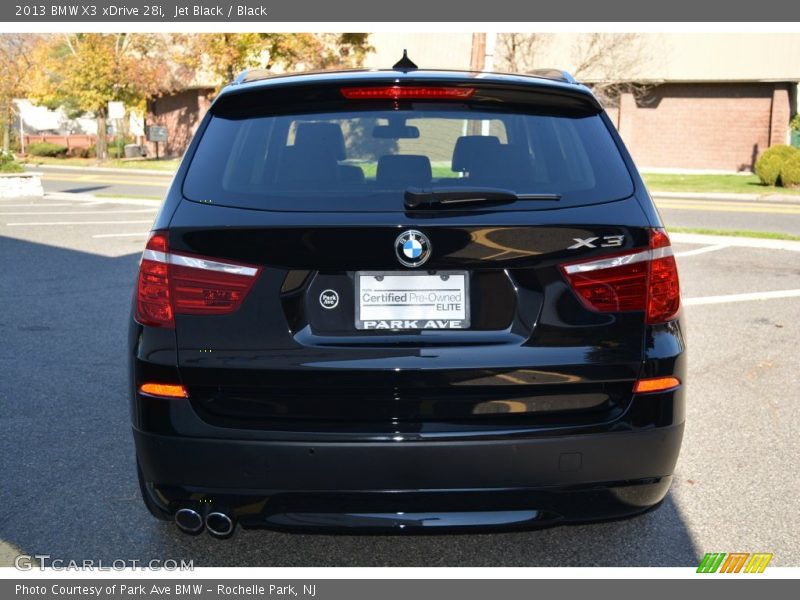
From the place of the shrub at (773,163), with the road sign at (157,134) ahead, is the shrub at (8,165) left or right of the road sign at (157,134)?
left

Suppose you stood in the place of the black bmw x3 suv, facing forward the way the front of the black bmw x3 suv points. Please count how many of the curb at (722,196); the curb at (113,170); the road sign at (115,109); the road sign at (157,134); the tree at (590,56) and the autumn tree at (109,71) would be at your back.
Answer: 0

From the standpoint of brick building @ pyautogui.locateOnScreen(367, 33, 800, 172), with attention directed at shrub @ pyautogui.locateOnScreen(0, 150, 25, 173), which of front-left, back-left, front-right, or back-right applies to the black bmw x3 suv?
front-left

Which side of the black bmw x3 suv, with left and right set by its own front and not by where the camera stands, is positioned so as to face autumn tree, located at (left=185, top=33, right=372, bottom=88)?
front

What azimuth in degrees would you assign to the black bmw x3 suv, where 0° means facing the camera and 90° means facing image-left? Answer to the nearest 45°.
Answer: approximately 180°

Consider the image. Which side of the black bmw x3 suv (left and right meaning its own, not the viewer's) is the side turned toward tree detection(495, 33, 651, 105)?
front

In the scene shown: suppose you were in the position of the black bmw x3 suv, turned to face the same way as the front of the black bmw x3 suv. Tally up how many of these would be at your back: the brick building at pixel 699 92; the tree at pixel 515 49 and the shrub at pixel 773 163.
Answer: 0

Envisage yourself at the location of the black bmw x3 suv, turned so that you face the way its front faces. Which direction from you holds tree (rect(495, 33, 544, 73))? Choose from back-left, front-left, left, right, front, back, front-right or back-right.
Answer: front

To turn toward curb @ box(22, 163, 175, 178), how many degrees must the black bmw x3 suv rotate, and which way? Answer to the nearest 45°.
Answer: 0° — it already faces it

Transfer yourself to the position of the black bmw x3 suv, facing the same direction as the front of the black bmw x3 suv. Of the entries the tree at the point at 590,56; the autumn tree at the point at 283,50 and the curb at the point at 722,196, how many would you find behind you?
0

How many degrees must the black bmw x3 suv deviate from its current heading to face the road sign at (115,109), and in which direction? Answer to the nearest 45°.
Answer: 0° — it already faces it

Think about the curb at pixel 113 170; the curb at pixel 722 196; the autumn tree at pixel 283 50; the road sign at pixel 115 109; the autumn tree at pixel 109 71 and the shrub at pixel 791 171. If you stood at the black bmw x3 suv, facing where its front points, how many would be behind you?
0

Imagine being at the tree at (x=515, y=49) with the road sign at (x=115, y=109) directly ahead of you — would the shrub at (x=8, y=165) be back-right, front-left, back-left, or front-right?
front-left

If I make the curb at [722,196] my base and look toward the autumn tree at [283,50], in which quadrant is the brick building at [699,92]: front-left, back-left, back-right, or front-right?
front-right

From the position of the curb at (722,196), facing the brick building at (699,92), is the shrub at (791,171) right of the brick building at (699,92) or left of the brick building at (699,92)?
right

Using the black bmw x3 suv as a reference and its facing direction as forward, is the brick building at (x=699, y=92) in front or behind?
in front

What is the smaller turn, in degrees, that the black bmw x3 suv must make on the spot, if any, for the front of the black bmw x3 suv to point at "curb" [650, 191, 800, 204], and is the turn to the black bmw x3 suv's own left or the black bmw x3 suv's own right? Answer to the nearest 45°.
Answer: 0° — it already faces it

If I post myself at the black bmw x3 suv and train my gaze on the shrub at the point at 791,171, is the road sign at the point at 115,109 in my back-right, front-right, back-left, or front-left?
front-left
